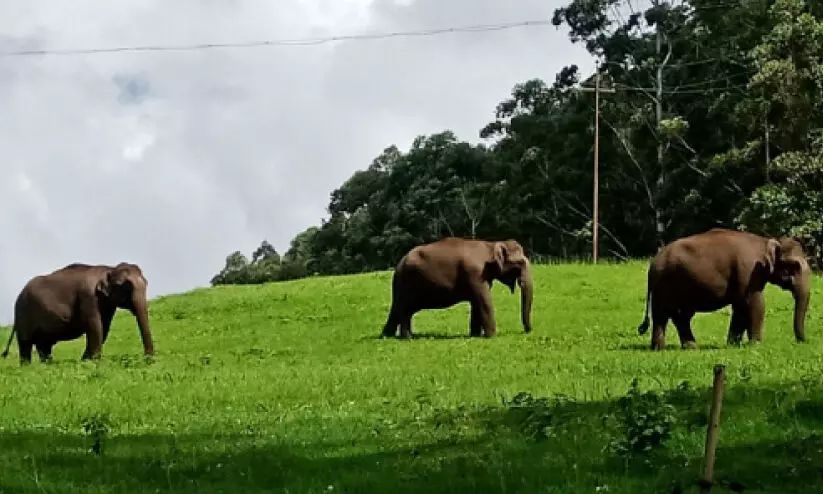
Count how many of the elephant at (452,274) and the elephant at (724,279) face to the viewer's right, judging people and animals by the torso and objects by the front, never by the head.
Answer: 2

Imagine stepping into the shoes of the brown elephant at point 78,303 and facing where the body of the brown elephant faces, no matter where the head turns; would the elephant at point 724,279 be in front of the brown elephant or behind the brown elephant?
in front

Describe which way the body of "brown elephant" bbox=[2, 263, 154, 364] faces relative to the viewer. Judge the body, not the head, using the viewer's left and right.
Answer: facing to the right of the viewer

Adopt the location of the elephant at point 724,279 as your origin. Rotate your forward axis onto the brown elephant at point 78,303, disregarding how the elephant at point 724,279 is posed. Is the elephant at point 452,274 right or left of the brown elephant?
right

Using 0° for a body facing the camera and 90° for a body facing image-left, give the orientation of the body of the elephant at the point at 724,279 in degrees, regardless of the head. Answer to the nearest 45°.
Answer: approximately 270°

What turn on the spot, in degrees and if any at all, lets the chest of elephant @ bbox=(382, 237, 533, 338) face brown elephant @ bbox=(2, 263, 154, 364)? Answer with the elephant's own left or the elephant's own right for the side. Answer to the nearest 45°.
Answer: approximately 180°

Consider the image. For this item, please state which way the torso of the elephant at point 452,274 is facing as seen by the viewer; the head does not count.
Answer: to the viewer's right

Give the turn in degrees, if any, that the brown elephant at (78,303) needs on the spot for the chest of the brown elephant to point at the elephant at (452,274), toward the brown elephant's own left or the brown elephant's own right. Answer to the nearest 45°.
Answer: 0° — it already faces it

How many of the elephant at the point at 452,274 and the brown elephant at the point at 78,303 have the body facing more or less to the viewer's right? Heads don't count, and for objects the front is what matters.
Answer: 2

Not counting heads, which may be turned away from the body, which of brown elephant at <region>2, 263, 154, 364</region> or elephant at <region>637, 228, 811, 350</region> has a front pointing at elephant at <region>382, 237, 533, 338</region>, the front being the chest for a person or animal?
the brown elephant

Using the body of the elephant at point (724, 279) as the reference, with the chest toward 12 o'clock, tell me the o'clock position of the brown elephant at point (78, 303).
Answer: The brown elephant is roughly at 6 o'clock from the elephant.

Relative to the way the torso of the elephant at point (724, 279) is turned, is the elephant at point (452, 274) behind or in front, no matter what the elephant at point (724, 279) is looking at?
behind
